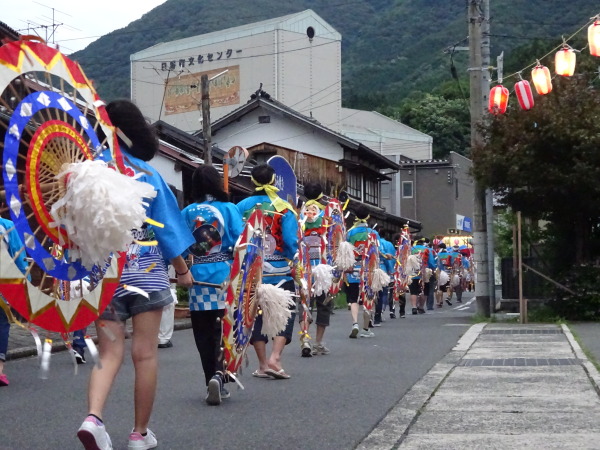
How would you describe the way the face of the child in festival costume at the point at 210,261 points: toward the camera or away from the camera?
away from the camera

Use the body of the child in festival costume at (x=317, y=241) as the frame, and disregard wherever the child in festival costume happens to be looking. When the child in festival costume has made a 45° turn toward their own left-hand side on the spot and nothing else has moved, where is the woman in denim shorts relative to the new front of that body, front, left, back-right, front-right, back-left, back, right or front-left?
back-left

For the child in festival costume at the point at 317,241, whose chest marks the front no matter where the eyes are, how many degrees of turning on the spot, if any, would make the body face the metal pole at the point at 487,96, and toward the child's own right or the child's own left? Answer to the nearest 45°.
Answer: approximately 45° to the child's own right

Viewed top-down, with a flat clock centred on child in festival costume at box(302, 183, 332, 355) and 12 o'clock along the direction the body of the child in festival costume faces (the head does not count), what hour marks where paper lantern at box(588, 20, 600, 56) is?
The paper lantern is roughly at 2 o'clock from the child in festival costume.

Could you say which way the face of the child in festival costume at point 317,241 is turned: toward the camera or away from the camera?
away from the camera

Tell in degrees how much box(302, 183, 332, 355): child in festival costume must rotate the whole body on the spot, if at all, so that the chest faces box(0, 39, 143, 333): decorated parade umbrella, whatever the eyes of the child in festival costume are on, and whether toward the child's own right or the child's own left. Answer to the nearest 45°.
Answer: approximately 180°

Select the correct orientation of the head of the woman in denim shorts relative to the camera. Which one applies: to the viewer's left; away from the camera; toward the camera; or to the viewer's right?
away from the camera

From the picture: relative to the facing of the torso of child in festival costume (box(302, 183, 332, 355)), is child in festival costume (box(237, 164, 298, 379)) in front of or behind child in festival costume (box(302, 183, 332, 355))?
behind

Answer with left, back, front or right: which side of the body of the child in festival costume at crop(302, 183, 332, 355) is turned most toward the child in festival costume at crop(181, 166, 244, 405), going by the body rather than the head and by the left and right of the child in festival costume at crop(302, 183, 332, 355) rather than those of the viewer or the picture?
back

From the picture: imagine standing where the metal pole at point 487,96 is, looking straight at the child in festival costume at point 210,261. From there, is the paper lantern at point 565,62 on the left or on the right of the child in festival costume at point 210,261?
left

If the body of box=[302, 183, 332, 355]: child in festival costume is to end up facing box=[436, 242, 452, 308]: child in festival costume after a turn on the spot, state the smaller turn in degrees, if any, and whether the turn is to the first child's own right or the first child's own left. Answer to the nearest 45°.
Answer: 0° — they already face them

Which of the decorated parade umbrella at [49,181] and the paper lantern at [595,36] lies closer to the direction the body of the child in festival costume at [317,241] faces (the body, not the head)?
the paper lantern

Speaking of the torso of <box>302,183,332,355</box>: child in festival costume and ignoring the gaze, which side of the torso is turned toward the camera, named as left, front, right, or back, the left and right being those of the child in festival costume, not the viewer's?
back

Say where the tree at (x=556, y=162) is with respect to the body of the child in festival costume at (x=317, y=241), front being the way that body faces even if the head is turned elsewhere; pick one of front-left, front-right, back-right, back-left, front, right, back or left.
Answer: front-right

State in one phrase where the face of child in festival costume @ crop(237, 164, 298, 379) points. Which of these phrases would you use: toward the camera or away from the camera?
away from the camera
